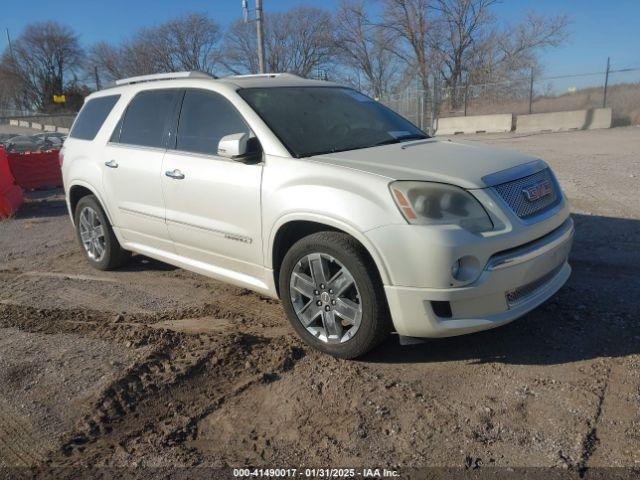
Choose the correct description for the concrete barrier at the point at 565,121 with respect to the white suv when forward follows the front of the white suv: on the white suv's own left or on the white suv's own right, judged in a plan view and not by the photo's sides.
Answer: on the white suv's own left

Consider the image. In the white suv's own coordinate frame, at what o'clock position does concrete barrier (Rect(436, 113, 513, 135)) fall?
The concrete barrier is roughly at 8 o'clock from the white suv.

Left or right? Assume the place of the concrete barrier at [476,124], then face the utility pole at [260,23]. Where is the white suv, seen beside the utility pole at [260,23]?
left

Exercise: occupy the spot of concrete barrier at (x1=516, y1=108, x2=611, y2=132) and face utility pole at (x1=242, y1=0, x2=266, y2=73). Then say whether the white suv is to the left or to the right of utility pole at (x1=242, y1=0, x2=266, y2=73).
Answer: left

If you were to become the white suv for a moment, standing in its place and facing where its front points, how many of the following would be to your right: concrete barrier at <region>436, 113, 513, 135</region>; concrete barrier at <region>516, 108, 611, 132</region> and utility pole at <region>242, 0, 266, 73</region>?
0

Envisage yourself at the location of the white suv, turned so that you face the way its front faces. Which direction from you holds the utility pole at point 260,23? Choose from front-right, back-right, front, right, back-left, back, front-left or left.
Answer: back-left

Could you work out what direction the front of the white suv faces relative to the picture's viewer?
facing the viewer and to the right of the viewer
